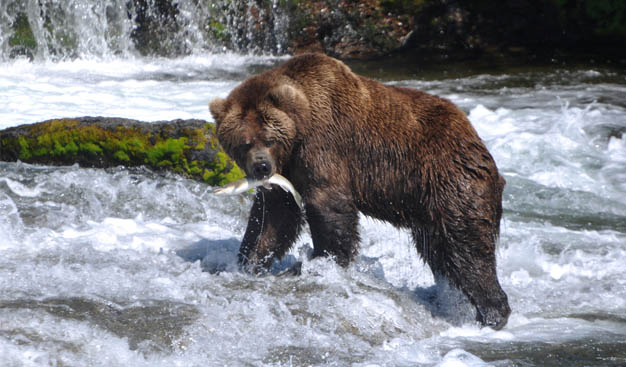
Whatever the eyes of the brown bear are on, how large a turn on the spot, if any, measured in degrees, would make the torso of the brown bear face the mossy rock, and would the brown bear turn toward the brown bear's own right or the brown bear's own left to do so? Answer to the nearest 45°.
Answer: approximately 45° to the brown bear's own right

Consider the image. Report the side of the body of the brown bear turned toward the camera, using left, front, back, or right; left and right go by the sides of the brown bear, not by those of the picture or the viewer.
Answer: left
